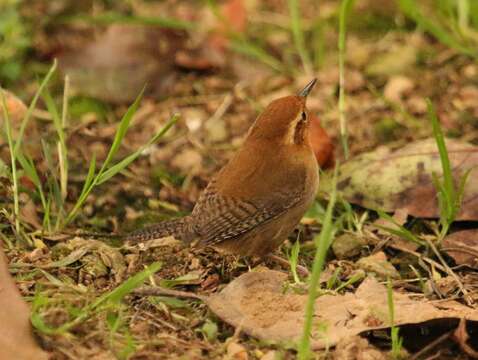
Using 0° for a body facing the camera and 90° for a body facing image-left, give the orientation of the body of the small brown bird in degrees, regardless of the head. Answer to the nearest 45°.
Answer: approximately 225°

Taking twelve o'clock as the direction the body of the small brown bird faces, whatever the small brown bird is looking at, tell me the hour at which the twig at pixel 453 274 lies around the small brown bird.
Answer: The twig is roughly at 2 o'clock from the small brown bird.

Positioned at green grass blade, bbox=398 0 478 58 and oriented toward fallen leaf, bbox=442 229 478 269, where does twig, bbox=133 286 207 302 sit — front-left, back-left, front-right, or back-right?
front-right

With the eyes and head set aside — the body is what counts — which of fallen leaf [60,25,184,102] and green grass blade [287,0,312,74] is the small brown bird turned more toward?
the green grass blade

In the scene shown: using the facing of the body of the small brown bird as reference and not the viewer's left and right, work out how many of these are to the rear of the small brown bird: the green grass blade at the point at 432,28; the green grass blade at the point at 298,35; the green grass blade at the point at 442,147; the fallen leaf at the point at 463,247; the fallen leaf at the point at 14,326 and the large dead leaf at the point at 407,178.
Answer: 1

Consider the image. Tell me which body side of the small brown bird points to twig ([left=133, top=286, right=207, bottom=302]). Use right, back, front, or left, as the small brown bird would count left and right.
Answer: back

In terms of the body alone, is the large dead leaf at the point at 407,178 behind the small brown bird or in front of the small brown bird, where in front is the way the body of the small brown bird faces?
in front

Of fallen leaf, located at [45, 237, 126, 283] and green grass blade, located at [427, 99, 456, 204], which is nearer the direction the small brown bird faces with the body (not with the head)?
the green grass blade

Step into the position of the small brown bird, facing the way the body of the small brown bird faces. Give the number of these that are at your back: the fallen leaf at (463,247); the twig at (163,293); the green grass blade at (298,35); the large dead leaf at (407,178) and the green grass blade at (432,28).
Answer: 1

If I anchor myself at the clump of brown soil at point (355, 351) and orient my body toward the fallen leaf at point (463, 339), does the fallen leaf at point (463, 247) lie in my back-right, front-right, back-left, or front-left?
front-left

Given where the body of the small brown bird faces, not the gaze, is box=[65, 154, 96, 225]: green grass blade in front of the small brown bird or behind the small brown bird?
behind

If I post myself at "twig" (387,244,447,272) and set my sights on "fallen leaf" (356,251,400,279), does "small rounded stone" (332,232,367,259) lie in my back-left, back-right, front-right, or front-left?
front-right

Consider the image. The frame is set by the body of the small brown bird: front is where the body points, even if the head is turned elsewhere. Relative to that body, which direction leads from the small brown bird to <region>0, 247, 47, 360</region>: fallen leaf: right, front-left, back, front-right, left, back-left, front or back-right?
back

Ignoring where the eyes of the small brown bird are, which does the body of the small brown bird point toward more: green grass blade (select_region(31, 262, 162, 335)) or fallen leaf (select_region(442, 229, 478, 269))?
the fallen leaf

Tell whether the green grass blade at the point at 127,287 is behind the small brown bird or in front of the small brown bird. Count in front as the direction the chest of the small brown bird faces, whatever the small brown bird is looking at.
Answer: behind

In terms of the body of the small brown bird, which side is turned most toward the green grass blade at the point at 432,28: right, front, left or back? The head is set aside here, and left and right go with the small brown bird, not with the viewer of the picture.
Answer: front

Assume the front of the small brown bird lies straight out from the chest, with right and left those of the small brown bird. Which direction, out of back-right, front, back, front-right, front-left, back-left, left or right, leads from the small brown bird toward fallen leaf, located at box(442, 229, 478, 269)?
front-right

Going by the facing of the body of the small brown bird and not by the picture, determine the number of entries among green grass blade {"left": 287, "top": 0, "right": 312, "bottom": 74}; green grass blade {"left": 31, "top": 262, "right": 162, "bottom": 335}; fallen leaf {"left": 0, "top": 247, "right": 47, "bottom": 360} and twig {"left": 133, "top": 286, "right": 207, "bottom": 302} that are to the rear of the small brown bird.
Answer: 3
